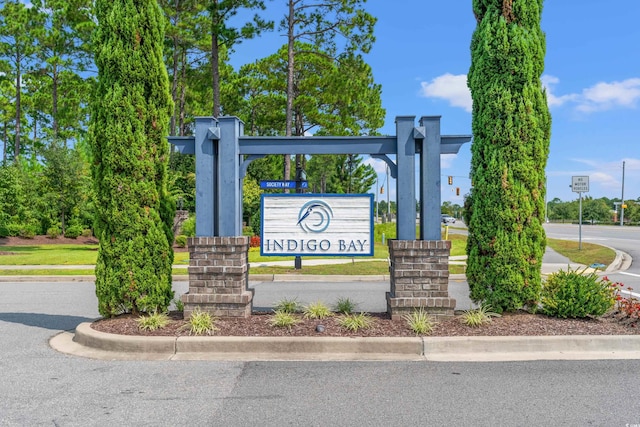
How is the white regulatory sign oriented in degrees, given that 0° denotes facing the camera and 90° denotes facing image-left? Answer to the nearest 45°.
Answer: approximately 0°

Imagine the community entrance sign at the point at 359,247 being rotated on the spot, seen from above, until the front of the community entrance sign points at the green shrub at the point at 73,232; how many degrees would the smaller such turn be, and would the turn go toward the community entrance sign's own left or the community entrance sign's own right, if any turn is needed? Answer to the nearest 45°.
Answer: approximately 135° to the community entrance sign's own right

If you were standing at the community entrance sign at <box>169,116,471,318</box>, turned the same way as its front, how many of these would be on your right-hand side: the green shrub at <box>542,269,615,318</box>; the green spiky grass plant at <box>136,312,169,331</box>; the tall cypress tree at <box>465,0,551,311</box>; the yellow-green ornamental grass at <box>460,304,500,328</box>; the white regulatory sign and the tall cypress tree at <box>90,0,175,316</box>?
2

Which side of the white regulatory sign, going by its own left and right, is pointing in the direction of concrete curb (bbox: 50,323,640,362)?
front

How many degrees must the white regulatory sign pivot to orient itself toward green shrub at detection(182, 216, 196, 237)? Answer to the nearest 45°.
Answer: approximately 90° to its right

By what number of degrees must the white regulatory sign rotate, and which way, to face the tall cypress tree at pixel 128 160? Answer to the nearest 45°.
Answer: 0° — it already faces it

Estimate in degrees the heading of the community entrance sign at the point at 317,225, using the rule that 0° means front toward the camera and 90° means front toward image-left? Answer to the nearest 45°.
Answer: approximately 0°

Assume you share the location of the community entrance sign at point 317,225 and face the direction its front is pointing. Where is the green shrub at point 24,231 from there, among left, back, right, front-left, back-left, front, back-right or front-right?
back-right

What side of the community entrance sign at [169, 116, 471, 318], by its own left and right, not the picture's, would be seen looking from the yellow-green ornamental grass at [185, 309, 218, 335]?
right

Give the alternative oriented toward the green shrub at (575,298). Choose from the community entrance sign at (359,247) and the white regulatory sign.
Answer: the white regulatory sign

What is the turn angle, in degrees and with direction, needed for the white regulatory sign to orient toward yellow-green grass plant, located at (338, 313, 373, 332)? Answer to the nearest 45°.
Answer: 0° — it already faces it

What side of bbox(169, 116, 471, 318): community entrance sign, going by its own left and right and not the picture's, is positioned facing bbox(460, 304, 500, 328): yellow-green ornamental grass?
left
